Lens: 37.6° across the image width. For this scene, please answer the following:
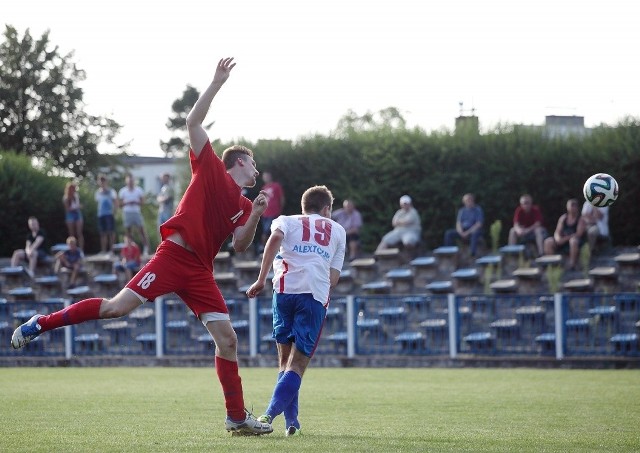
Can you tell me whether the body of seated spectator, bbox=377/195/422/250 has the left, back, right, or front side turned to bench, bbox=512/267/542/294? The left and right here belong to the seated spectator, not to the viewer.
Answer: left

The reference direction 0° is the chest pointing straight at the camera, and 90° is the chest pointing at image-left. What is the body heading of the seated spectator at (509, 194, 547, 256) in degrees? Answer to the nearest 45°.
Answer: approximately 0°

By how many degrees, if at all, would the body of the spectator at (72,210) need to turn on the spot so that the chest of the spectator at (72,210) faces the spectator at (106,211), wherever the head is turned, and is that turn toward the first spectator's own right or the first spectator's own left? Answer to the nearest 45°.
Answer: approximately 45° to the first spectator's own left

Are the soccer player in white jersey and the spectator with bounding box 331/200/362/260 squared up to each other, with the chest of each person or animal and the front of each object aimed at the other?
yes

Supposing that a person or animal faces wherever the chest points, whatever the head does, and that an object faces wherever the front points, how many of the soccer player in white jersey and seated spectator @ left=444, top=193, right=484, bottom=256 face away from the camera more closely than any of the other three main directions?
1

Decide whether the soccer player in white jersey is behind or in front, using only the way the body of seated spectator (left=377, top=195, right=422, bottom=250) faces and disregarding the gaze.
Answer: in front

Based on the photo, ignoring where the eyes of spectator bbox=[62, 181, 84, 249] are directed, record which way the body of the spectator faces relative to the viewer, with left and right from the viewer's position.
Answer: facing the viewer and to the right of the viewer

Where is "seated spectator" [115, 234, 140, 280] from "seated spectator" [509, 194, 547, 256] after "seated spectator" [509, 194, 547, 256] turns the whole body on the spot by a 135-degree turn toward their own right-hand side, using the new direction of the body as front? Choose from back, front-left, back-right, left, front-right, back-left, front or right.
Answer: front-left

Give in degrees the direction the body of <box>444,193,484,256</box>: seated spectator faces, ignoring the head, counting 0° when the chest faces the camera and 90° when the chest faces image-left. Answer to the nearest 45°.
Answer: approximately 45°

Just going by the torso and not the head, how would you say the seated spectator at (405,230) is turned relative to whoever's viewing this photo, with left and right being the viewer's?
facing the viewer and to the left of the viewer
